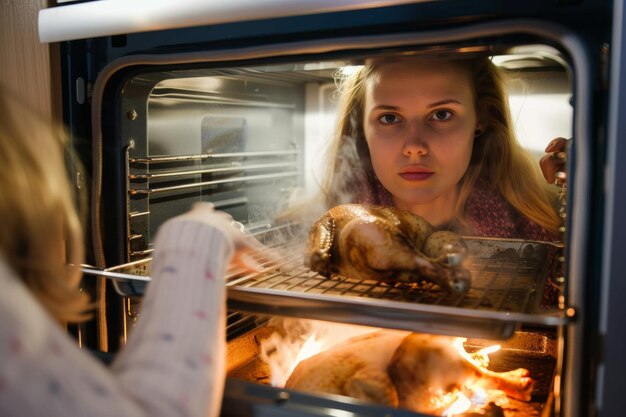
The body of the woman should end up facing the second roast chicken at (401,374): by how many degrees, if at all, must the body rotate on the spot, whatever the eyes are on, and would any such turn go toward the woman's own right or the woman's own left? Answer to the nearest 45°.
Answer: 0° — they already face it

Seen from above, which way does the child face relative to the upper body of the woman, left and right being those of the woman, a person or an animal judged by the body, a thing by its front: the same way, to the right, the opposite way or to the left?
the opposite way

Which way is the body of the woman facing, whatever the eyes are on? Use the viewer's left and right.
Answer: facing the viewer

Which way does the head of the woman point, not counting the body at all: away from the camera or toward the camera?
toward the camera

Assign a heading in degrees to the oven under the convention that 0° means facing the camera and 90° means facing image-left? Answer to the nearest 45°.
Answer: approximately 45°

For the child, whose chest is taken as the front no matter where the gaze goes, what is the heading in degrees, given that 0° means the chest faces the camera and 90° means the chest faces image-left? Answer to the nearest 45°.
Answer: approximately 225°

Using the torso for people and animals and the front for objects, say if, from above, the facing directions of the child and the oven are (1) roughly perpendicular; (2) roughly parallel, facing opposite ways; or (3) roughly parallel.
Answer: roughly parallel, facing opposite ways

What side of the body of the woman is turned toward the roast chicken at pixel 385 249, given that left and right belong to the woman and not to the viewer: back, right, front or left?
front

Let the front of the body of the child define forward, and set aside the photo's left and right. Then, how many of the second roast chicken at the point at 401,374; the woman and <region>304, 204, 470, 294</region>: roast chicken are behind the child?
0

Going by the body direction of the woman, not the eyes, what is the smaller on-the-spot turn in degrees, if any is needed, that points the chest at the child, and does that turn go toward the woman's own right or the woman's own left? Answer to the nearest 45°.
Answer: approximately 45° to the woman's own right

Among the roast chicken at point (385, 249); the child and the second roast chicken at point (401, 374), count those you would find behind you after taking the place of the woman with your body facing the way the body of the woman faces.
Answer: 0

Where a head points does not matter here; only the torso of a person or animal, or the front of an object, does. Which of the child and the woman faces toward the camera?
the woman

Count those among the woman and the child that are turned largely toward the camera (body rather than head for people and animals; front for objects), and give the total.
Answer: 1

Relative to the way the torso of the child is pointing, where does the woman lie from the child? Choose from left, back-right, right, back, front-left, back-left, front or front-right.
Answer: front

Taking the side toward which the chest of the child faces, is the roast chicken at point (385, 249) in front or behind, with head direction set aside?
in front
